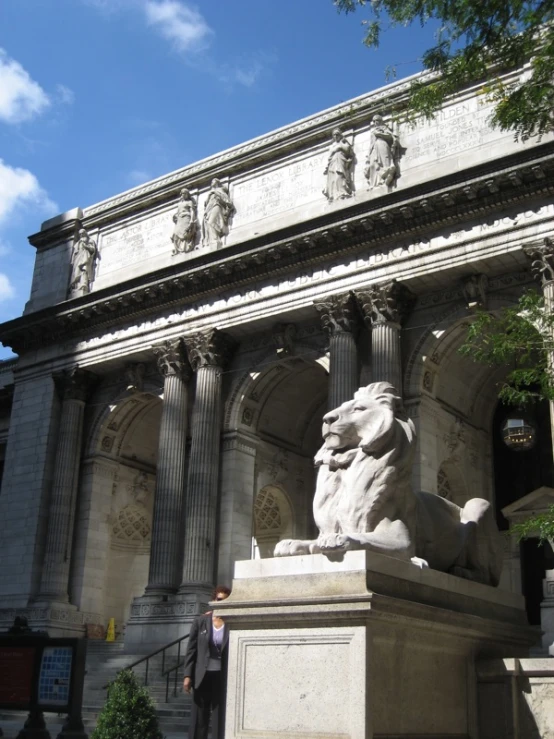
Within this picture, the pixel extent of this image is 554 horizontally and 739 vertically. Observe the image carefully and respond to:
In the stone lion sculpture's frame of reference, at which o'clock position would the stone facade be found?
The stone facade is roughly at 4 o'clock from the stone lion sculpture.

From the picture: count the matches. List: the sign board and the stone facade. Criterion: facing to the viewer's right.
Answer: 0

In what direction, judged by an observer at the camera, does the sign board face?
facing the viewer

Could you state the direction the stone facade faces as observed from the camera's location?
facing the viewer and to the left of the viewer

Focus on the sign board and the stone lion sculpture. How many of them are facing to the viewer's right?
0

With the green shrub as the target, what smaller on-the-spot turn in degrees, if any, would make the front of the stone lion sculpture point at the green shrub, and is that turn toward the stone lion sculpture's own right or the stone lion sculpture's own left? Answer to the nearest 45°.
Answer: approximately 90° to the stone lion sculpture's own right

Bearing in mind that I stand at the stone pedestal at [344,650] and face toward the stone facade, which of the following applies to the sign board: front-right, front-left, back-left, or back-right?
front-left

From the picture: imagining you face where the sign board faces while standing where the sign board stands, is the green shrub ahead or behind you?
ahead

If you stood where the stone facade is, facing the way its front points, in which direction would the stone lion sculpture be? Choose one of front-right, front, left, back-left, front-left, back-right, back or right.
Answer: front-left

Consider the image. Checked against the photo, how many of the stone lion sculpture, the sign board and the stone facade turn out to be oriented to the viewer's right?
0
